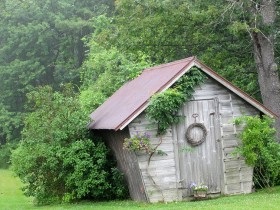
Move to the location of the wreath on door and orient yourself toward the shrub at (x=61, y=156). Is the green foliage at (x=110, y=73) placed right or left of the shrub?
right

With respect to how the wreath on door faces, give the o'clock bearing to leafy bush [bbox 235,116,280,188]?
The leafy bush is roughly at 9 o'clock from the wreath on door.

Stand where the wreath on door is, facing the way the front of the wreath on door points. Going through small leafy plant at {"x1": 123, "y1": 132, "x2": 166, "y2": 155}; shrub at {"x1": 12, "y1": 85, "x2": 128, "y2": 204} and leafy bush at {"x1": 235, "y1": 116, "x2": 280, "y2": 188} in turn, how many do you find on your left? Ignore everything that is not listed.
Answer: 1

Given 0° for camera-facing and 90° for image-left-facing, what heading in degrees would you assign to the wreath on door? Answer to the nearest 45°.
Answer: approximately 0°

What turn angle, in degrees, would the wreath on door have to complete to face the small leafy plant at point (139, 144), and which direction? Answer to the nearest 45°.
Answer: approximately 45° to its right

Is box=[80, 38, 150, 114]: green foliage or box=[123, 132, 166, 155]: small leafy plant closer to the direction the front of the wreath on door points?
the small leafy plant

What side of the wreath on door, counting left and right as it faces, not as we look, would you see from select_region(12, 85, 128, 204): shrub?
right

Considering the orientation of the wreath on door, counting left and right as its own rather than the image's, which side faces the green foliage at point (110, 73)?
back
